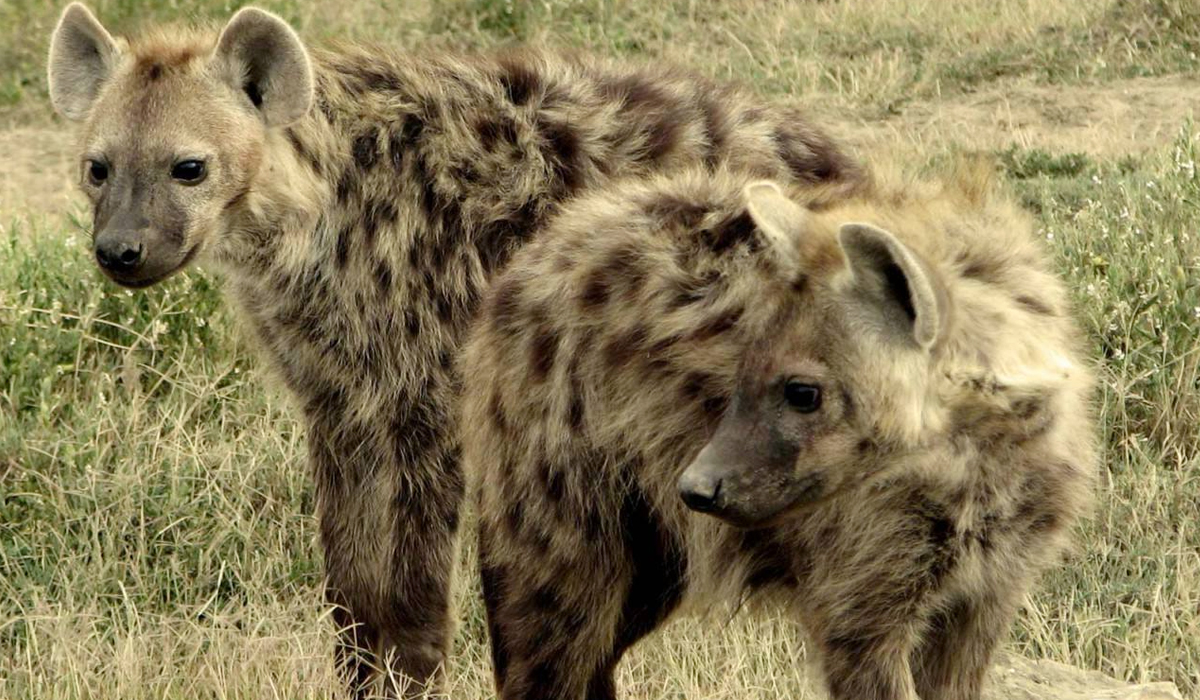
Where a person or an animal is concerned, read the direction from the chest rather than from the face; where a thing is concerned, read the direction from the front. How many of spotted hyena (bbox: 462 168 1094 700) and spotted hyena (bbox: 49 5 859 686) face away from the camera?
0

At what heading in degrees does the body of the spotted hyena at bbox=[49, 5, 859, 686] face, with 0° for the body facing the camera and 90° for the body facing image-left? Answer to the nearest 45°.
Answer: approximately 45°

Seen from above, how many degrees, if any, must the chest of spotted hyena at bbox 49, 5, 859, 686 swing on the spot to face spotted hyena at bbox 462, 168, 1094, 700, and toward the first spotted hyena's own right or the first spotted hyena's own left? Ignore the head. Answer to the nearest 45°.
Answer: approximately 90° to the first spotted hyena's own left
